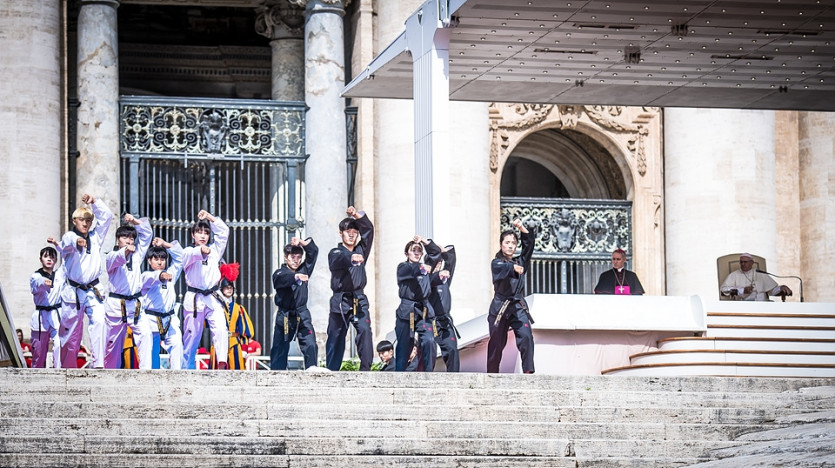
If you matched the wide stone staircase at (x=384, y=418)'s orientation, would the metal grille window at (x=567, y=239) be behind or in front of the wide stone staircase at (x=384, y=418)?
behind

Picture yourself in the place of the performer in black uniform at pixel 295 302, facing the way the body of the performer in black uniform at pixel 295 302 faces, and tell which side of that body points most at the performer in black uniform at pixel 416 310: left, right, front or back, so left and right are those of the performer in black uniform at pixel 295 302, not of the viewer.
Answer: left

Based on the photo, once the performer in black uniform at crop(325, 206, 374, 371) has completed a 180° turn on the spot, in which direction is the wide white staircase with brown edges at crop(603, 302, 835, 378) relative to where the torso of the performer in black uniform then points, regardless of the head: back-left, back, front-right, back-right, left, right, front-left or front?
right

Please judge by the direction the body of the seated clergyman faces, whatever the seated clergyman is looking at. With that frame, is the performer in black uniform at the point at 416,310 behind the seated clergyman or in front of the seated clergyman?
in front

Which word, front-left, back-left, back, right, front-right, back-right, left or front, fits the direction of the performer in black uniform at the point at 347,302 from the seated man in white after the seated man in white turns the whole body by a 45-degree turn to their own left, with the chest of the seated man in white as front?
right

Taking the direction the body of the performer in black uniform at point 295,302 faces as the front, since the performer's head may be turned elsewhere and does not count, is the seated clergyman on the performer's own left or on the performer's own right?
on the performer's own left

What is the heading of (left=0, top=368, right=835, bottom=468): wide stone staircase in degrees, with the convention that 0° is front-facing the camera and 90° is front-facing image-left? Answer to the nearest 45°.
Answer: approximately 0°
